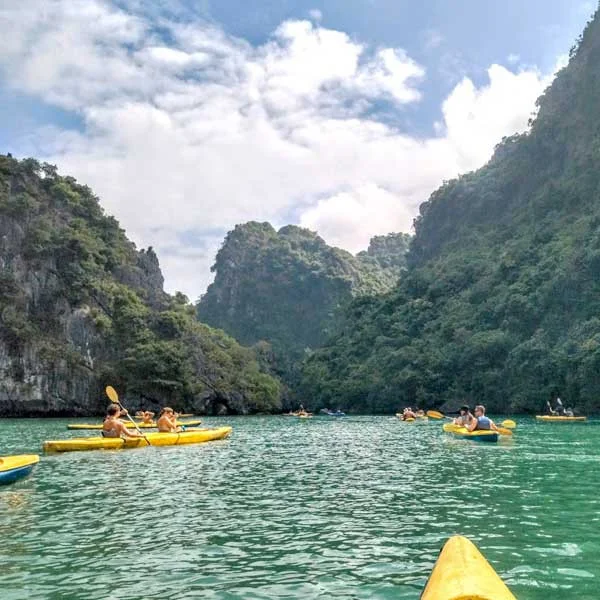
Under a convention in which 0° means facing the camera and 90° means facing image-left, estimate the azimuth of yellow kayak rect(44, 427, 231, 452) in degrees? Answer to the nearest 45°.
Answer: approximately 270°

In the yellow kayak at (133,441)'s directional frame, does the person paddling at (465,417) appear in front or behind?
in front

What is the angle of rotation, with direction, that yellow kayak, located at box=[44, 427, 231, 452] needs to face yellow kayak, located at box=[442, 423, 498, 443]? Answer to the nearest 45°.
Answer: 0° — it already faces it
